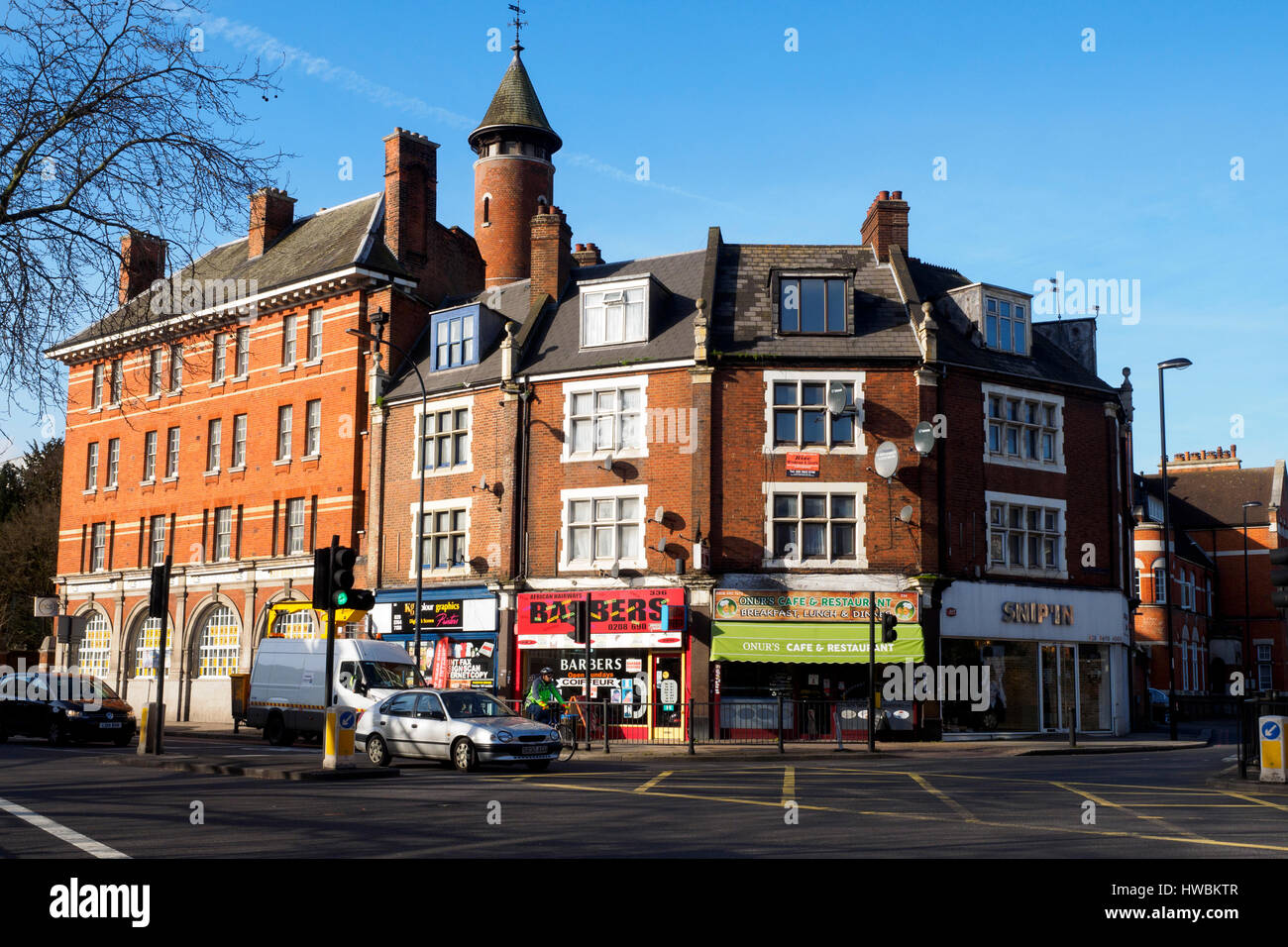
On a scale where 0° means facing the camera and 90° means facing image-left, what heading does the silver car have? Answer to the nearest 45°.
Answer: approximately 315°

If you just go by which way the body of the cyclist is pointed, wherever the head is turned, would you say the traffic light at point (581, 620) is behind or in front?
in front

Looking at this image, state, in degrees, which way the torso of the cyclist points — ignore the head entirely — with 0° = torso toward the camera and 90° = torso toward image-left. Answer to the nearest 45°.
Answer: approximately 315°

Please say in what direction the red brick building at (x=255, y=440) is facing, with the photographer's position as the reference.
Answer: facing the viewer and to the left of the viewer

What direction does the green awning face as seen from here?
toward the camera

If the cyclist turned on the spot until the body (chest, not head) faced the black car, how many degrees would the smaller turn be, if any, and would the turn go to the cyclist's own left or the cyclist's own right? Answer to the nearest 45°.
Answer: approximately 135° to the cyclist's own right

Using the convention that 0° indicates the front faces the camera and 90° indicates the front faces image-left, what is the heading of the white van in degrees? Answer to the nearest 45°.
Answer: approximately 315°

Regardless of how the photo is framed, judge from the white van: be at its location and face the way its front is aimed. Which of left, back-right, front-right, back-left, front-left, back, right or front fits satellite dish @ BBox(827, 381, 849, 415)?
front-left

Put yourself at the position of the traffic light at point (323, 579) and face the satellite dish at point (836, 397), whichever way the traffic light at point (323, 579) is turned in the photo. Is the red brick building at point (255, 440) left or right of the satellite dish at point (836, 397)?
left
